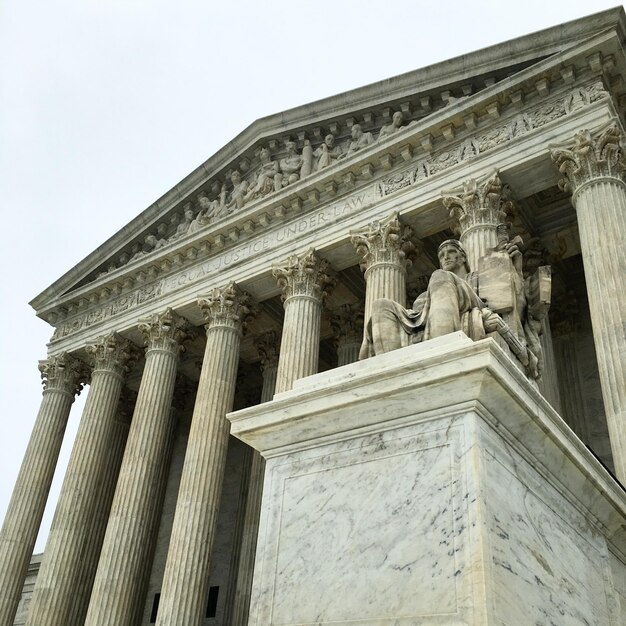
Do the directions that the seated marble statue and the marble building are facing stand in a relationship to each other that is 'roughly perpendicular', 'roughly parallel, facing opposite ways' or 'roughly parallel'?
roughly parallel

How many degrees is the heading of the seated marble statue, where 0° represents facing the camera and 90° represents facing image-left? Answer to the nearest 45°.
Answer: approximately 45°
